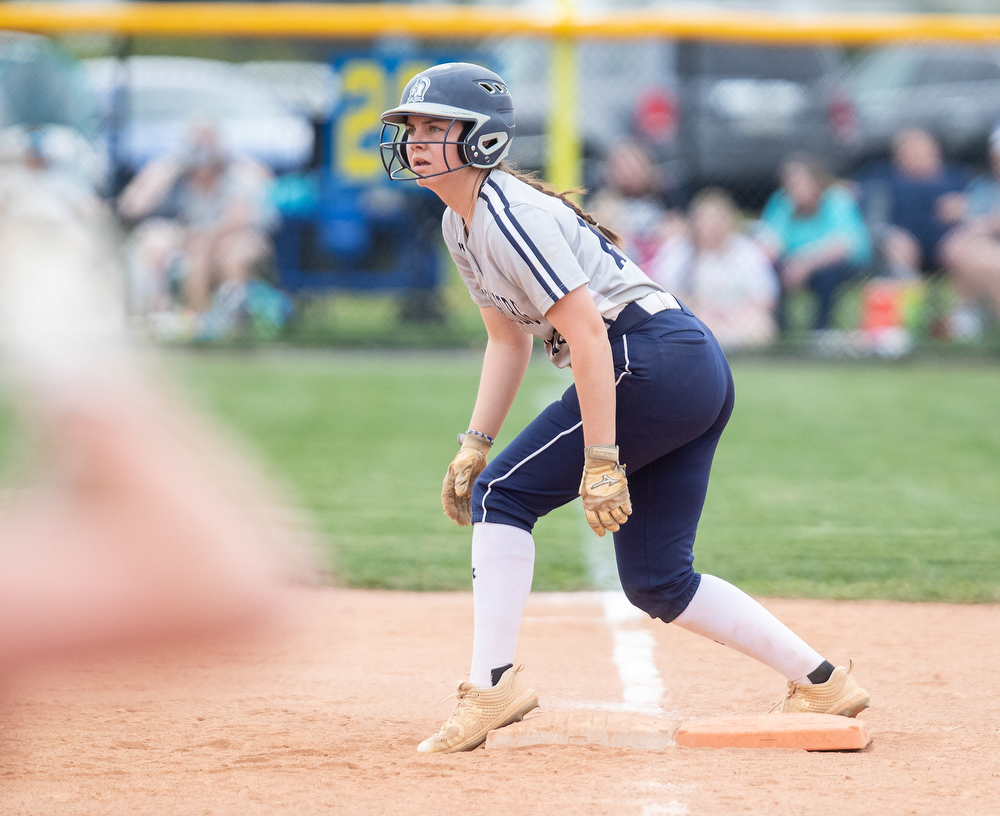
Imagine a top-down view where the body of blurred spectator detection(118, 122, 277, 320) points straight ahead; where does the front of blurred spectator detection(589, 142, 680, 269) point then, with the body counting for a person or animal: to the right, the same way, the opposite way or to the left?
the same way

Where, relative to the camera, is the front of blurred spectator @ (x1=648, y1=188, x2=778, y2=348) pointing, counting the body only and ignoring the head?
toward the camera

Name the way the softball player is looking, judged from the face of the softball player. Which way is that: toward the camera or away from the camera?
toward the camera

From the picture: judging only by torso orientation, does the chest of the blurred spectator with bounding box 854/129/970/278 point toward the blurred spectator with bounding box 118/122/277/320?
no

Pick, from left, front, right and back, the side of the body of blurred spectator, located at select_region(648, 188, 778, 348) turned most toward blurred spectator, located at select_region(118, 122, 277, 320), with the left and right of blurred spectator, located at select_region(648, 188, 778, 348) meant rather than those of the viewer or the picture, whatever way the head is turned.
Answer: right

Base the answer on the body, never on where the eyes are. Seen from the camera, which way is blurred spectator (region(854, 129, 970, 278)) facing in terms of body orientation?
toward the camera

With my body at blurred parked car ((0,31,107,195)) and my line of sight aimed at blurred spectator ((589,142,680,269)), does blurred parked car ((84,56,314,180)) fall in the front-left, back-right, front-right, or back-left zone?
front-left

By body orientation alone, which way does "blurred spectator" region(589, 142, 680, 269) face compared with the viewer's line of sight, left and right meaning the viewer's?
facing the viewer

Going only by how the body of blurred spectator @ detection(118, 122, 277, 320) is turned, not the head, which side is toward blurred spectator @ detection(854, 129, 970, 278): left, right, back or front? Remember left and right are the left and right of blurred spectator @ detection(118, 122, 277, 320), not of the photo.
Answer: left

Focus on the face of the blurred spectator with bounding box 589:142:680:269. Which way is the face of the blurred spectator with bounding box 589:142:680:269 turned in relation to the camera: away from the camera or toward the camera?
toward the camera

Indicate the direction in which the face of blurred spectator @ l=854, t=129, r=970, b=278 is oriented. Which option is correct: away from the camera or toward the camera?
toward the camera

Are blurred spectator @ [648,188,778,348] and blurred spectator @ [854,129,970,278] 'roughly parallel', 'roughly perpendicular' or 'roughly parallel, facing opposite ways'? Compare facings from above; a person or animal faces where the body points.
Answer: roughly parallel
